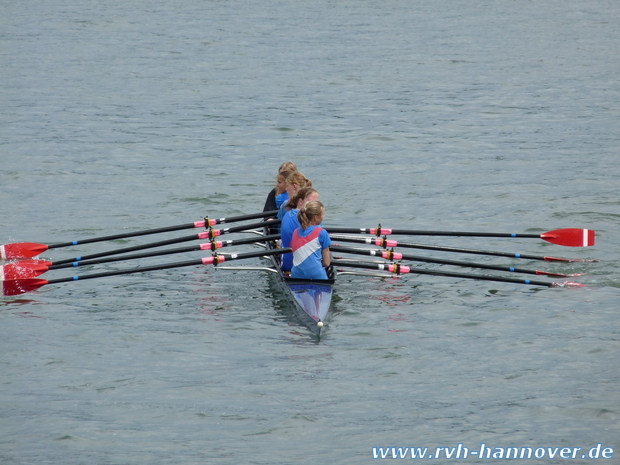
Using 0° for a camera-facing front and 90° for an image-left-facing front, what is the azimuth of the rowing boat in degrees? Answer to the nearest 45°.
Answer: approximately 0°
